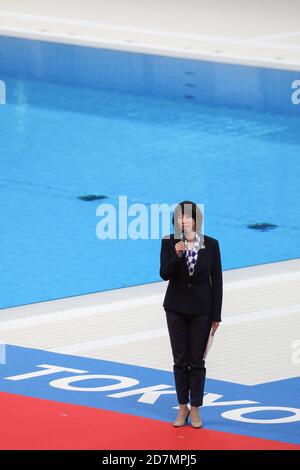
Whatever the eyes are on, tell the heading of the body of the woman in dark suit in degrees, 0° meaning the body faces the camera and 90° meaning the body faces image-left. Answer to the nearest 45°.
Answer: approximately 0°
